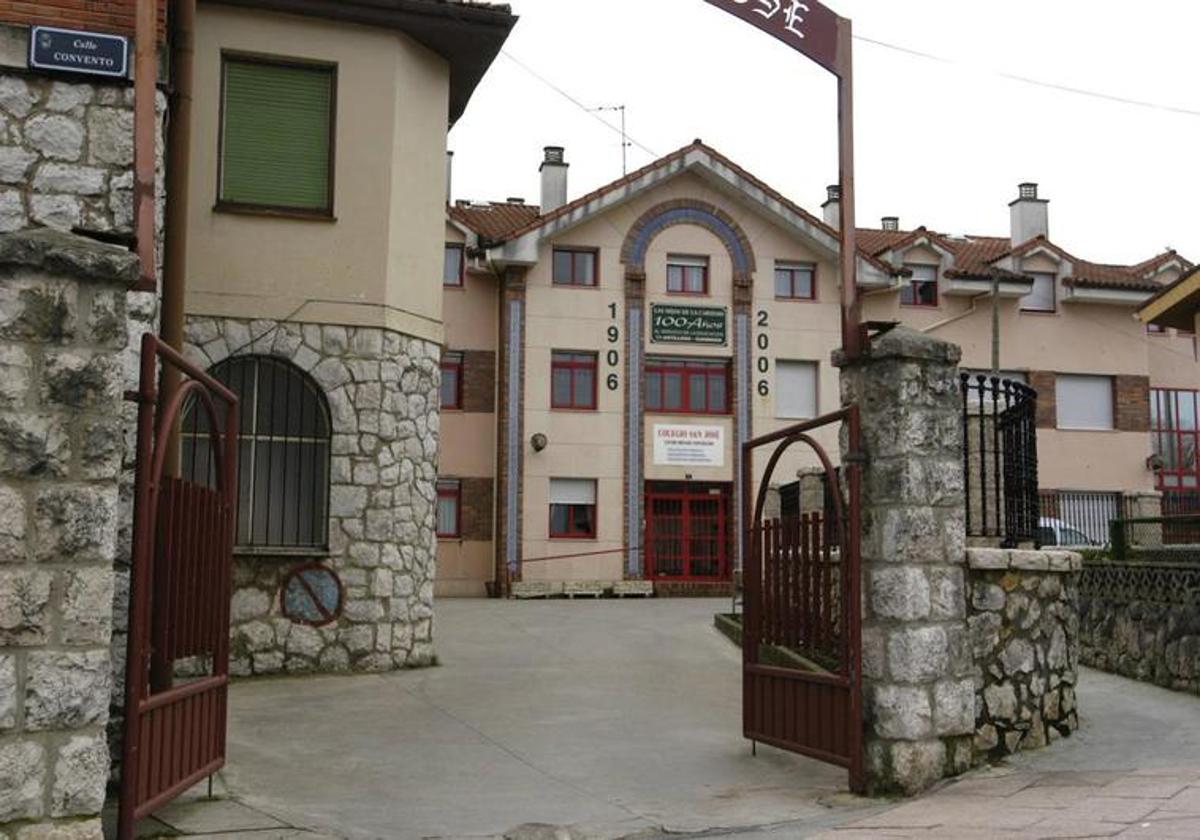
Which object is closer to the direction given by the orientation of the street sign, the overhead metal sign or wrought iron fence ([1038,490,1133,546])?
the overhead metal sign

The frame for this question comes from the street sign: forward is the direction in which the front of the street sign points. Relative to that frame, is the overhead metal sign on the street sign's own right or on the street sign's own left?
on the street sign's own left

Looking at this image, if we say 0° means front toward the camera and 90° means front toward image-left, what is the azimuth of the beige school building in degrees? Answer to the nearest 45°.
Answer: approximately 0°

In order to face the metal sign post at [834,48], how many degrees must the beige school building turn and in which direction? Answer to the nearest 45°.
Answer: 0° — it already faces it

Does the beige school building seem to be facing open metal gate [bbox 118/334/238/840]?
yes

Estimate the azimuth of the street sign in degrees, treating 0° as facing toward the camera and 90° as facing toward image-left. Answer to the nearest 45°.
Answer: approximately 0°

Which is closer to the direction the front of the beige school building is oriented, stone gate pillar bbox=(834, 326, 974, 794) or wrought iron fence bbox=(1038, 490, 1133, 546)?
the stone gate pillar

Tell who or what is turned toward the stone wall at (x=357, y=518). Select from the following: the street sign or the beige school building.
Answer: the beige school building

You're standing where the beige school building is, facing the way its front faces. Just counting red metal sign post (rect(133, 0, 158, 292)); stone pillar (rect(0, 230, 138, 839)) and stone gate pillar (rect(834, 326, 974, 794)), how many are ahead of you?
3

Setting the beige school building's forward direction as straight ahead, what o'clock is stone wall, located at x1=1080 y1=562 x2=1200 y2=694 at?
The stone wall is roughly at 11 o'clock from the beige school building.

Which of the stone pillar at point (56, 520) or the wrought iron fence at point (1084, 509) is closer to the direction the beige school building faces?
the stone pillar

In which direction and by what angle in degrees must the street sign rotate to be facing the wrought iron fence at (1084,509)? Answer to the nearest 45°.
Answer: approximately 135° to its left

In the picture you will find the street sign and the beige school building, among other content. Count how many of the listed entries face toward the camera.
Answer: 2
